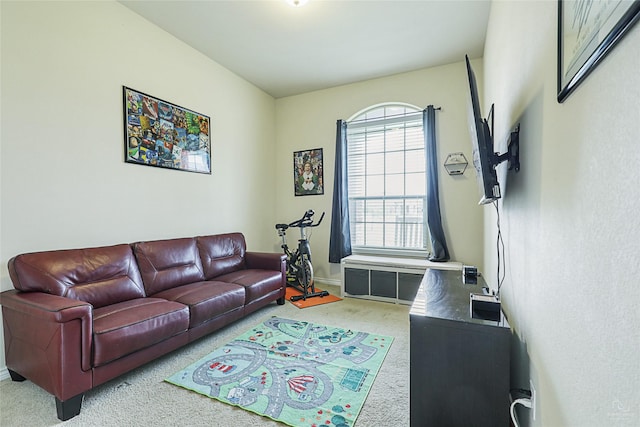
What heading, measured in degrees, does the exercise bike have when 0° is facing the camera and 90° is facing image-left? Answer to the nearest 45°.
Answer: approximately 315°

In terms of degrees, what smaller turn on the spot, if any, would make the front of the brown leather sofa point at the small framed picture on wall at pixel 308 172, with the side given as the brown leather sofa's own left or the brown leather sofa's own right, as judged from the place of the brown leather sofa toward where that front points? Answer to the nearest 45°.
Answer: approximately 90° to the brown leather sofa's own left

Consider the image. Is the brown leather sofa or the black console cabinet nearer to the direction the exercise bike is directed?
the black console cabinet

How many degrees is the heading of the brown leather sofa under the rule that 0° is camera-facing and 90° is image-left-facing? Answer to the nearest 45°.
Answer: approximately 315°

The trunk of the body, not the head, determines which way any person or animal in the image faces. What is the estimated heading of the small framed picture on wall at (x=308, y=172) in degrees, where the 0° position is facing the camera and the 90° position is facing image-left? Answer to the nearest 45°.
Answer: approximately 45°

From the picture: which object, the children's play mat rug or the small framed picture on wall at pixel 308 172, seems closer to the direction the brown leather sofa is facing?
the children's play mat rug

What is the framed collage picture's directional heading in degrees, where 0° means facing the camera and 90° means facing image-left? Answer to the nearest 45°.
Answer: approximately 315°

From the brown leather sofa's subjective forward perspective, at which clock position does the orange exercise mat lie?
The orange exercise mat is roughly at 10 o'clock from the brown leather sofa.
